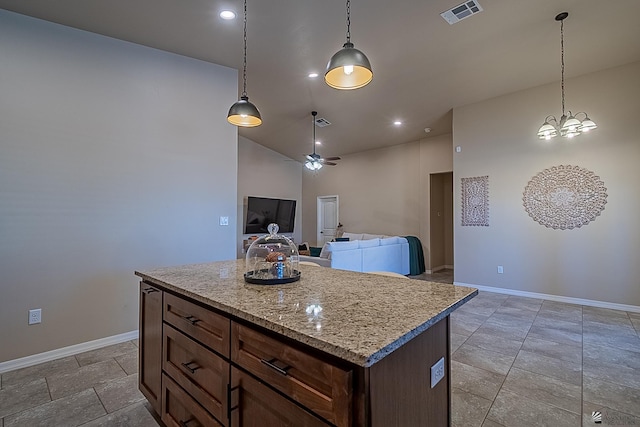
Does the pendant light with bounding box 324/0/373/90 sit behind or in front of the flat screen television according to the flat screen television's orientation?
in front

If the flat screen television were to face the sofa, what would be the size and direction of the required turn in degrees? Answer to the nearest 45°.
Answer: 0° — it already faces it

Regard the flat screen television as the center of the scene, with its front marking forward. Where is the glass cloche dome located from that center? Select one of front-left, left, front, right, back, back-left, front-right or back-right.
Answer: front-right

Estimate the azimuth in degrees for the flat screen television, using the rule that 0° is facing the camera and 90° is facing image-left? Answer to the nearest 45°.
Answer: approximately 315°

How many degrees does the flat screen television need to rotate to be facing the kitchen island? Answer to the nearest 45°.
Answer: approximately 45° to its right
